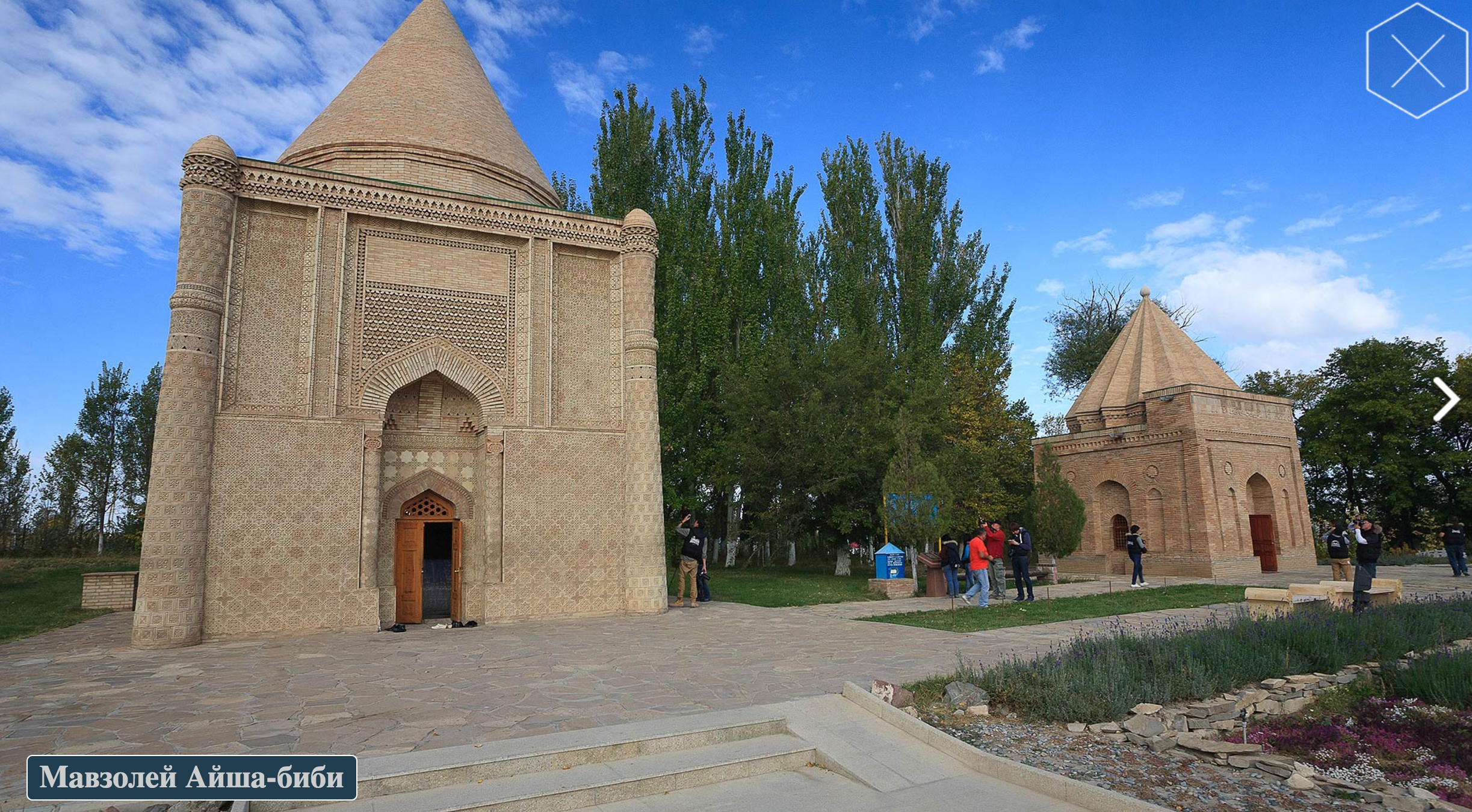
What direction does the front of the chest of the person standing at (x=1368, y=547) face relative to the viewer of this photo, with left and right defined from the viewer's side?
facing the viewer and to the left of the viewer

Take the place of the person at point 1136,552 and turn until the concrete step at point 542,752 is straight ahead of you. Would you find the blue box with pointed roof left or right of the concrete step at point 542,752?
right

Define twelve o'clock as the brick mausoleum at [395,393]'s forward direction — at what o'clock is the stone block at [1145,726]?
The stone block is roughly at 11 o'clock from the brick mausoleum.

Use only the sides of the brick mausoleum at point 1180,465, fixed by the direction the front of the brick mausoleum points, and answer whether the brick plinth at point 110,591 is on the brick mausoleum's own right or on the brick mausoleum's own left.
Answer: on the brick mausoleum's own right

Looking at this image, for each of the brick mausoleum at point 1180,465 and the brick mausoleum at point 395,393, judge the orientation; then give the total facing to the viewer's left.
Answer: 0

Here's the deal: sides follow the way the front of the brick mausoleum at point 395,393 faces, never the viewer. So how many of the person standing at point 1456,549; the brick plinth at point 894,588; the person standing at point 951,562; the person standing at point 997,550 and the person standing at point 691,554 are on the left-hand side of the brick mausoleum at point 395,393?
5

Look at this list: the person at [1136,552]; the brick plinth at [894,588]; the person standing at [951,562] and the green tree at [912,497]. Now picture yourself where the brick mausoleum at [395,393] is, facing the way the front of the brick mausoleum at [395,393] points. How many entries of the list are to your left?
4

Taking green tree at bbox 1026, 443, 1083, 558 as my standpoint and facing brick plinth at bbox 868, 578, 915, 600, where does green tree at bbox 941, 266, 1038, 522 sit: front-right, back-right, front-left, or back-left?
back-right

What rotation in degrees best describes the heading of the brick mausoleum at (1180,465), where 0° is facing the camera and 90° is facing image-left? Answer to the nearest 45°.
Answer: approximately 315°

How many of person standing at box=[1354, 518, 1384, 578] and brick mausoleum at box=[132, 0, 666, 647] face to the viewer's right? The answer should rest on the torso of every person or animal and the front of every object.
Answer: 0

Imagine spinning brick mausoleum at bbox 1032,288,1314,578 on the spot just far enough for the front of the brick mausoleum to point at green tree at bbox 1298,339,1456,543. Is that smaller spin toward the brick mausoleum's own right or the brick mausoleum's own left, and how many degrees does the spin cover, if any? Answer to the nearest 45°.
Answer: approximately 90° to the brick mausoleum's own left
